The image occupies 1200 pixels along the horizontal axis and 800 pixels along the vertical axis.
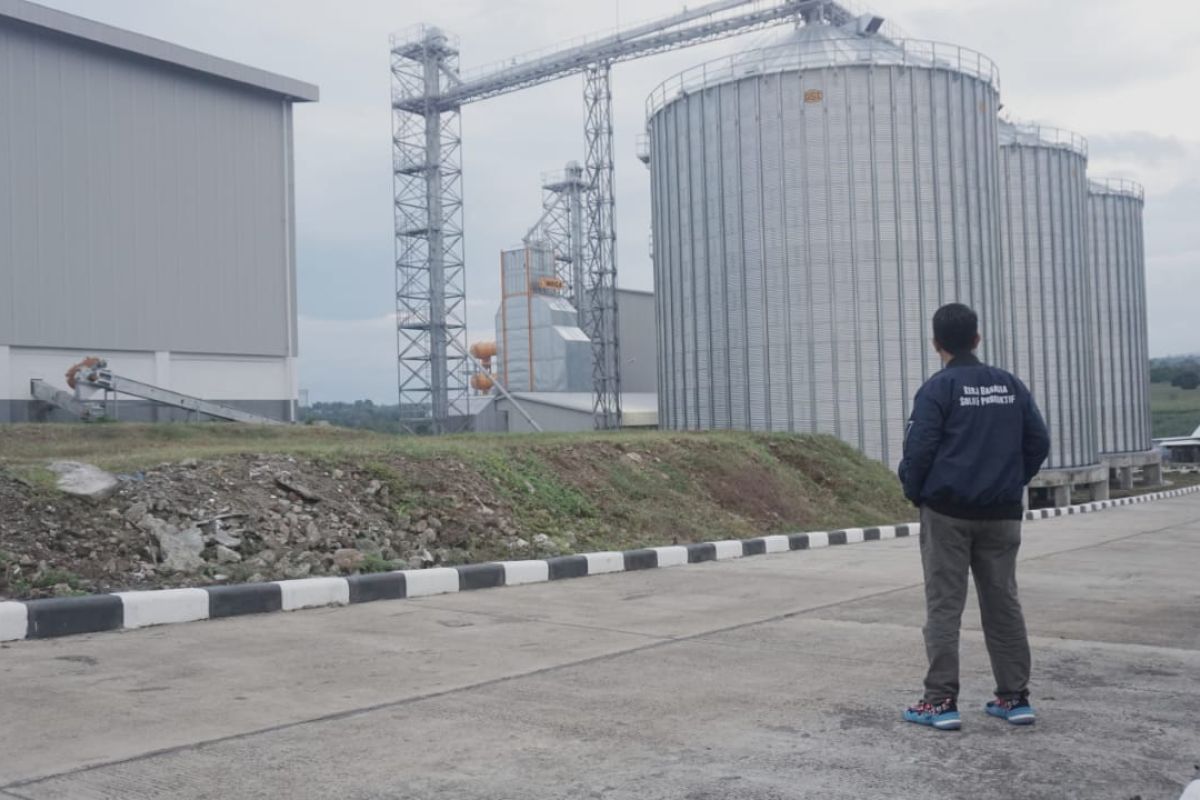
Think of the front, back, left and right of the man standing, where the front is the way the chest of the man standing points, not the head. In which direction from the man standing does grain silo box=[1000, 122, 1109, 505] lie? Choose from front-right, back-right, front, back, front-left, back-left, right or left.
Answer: front-right

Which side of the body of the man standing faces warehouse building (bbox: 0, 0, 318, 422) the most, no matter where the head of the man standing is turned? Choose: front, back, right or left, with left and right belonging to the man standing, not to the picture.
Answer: front

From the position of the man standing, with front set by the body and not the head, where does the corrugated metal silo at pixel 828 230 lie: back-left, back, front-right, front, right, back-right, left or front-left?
front-right

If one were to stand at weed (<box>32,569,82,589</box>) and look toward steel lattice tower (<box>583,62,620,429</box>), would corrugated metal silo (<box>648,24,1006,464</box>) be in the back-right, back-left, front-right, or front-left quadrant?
front-right

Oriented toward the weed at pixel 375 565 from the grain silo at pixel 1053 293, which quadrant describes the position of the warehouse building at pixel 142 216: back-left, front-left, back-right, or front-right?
front-right

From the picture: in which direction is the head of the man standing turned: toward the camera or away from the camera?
away from the camera

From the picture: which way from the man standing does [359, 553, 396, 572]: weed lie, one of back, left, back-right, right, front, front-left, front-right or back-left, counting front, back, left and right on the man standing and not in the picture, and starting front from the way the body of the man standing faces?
front

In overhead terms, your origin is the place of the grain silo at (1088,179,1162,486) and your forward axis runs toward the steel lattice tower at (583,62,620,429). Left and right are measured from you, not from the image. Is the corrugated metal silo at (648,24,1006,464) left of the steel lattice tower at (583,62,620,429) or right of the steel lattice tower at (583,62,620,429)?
left

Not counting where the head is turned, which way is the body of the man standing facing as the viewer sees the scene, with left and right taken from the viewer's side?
facing away from the viewer and to the left of the viewer

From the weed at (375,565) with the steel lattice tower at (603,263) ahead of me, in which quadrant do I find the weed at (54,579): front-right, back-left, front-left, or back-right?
back-left

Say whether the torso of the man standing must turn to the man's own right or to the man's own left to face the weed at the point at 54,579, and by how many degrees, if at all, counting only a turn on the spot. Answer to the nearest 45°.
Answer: approximately 45° to the man's own left
